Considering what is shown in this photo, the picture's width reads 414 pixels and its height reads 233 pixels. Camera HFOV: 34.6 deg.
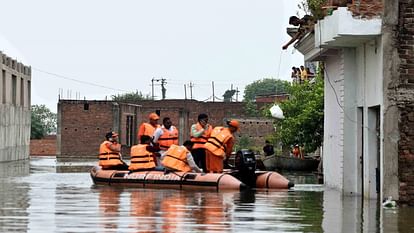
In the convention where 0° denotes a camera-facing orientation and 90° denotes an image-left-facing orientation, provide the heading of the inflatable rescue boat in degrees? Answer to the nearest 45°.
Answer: approximately 135°

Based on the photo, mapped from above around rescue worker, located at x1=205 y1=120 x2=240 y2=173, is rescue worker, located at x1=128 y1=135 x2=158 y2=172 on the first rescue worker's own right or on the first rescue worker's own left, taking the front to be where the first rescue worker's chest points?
on the first rescue worker's own left

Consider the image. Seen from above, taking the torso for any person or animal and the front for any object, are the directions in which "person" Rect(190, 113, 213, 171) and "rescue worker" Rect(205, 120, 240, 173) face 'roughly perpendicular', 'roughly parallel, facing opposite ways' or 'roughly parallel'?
roughly perpendicular

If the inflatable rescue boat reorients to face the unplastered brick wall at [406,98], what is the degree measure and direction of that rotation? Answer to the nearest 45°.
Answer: approximately 180°

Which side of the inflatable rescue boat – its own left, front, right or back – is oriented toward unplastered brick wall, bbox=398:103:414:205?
back
